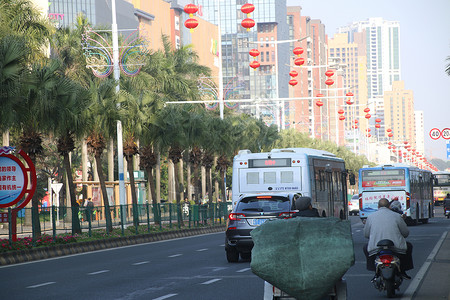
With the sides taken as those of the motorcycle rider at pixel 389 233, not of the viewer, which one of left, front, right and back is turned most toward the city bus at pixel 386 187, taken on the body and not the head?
front

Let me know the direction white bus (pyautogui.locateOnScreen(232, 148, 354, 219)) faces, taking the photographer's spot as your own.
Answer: facing away from the viewer and to the right of the viewer

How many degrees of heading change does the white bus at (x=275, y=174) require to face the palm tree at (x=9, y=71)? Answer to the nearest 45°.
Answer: approximately 180°

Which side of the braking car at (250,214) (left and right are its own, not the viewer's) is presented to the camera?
back

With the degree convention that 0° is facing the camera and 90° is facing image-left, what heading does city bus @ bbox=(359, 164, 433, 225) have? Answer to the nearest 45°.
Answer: approximately 225°

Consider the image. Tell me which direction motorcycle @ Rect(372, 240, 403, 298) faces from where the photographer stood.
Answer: facing away from the viewer

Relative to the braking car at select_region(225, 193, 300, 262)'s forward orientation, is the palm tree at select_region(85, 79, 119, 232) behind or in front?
in front

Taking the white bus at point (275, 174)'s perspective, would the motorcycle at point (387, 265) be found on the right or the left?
on its right

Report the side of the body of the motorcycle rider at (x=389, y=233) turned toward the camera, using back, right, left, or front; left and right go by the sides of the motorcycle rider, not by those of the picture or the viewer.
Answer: back

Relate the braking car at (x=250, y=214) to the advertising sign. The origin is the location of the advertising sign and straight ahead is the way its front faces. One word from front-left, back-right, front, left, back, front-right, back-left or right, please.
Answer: front-left
